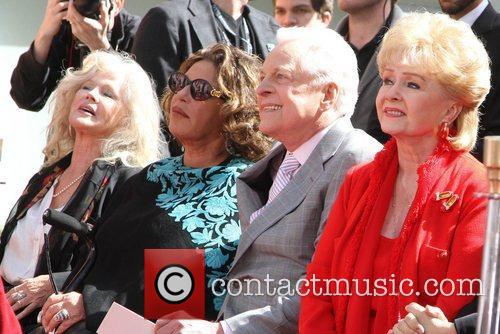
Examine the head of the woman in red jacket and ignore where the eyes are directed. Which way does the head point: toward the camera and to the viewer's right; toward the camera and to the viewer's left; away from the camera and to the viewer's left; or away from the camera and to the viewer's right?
toward the camera and to the viewer's left

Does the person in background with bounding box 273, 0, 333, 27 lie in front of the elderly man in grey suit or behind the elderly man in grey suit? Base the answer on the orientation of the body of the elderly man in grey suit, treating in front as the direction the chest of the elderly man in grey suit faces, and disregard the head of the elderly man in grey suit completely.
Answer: behind

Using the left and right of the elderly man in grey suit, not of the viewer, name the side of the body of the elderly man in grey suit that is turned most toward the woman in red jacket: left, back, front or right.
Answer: left

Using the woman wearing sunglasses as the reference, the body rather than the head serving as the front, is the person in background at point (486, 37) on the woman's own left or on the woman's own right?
on the woman's own left

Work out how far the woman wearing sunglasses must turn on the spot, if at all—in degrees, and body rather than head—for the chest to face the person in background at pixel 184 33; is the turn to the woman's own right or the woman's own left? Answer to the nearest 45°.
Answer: approximately 135° to the woman's own right

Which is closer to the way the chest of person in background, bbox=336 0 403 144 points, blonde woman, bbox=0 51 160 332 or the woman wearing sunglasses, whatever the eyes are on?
the woman wearing sunglasses
